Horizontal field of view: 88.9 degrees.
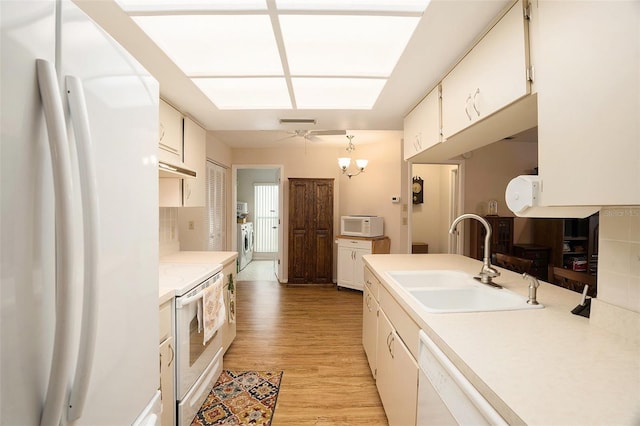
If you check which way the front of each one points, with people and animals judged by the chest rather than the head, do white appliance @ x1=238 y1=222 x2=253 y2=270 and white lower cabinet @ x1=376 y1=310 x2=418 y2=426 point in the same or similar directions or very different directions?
very different directions

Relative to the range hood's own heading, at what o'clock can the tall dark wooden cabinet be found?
The tall dark wooden cabinet is roughly at 9 o'clock from the range hood.

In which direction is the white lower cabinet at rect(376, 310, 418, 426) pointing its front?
to the viewer's left

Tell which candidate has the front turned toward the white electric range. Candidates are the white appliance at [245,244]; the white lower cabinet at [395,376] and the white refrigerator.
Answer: the white lower cabinet

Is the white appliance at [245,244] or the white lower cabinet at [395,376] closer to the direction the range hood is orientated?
the white lower cabinet

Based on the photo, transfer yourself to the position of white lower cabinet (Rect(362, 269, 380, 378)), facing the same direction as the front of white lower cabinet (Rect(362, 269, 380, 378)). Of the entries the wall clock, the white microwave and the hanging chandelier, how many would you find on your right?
3

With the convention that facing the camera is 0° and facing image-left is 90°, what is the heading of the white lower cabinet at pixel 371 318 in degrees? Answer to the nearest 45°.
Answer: approximately 90°

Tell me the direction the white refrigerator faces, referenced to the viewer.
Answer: facing the viewer and to the right of the viewer

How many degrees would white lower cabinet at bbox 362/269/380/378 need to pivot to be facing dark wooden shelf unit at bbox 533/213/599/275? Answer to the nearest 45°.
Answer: approximately 135° to its right

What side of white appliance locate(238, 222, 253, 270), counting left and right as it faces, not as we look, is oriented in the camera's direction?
right

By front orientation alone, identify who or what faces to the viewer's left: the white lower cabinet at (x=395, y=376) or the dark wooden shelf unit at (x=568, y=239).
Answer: the white lower cabinet
